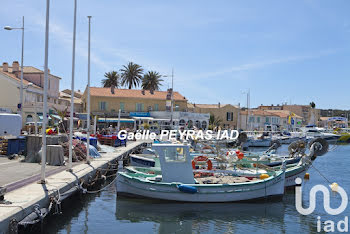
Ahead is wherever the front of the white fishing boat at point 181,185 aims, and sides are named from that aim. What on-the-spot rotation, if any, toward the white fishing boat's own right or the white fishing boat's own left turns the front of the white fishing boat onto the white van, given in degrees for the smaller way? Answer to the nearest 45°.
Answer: approximately 135° to the white fishing boat's own left
